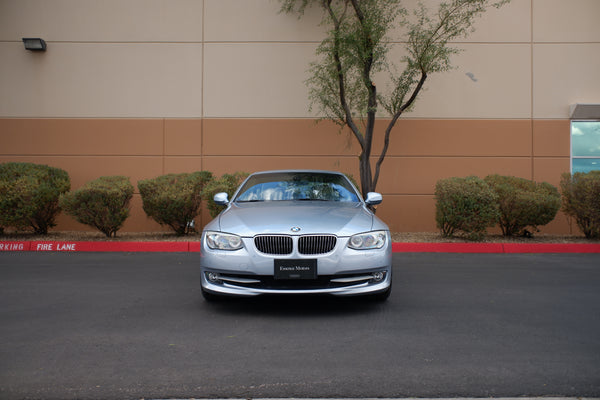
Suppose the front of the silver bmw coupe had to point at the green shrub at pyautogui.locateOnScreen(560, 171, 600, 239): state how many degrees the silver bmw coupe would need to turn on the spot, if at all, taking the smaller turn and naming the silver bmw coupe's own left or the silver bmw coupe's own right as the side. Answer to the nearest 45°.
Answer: approximately 135° to the silver bmw coupe's own left

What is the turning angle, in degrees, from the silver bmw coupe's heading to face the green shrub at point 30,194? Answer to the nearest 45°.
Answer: approximately 135° to its right

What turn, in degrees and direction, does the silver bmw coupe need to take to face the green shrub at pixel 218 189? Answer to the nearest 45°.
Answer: approximately 180°

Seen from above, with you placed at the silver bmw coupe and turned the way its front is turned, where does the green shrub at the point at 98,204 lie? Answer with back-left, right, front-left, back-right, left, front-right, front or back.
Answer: back-right

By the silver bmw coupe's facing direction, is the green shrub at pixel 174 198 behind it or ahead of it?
behind

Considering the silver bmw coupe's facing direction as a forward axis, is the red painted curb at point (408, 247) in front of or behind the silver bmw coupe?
behind

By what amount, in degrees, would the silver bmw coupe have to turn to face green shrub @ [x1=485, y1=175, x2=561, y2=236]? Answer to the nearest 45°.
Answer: approximately 135° to its left

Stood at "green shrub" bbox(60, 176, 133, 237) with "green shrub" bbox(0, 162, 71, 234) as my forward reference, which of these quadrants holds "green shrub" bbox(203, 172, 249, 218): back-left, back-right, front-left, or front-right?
back-right

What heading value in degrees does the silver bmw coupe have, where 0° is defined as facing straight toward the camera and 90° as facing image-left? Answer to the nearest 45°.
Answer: approximately 0°
